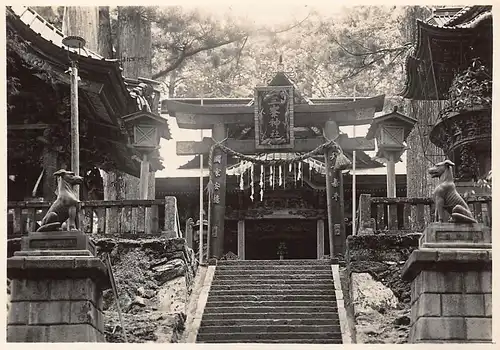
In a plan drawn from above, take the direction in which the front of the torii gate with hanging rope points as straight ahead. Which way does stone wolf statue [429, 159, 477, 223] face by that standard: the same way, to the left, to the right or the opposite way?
to the right

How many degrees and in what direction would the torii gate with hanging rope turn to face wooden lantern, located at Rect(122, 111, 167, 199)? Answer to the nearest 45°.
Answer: approximately 90° to its right

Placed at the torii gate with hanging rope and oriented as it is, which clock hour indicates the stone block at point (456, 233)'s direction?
The stone block is roughly at 11 o'clock from the torii gate with hanging rope.

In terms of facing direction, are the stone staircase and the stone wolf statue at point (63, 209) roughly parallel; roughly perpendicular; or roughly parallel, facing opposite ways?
roughly perpendicular

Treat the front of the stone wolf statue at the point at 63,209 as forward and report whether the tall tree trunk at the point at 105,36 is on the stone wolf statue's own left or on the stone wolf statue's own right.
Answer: on the stone wolf statue's own left

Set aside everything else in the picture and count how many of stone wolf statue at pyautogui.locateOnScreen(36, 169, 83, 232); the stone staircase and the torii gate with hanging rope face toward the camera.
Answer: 2

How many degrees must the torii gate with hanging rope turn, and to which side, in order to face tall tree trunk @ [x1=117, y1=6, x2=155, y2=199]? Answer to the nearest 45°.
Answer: approximately 135° to its right

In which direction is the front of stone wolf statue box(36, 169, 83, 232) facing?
to the viewer's right

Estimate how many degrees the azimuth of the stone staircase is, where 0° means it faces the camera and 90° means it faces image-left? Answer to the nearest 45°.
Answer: approximately 0°

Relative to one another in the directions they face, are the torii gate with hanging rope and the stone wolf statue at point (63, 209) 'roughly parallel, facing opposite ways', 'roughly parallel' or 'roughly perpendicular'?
roughly perpendicular

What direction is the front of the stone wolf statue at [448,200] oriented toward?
to the viewer's left
